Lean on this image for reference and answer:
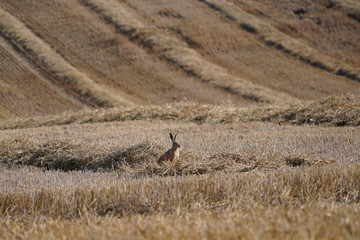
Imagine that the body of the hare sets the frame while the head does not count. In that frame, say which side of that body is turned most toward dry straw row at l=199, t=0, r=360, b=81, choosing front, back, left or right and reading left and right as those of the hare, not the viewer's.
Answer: left

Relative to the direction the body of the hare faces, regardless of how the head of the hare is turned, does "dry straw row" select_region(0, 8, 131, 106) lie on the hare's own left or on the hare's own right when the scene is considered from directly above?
on the hare's own left

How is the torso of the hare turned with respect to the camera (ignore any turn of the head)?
to the viewer's right

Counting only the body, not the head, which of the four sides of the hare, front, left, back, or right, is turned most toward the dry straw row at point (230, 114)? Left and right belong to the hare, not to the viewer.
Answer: left
